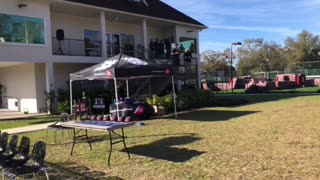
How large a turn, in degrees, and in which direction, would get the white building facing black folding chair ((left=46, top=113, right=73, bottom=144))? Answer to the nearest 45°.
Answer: approximately 45° to its right

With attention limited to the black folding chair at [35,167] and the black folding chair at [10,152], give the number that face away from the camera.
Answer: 0

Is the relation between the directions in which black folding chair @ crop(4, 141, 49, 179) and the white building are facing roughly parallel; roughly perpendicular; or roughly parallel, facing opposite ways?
roughly perpendicular

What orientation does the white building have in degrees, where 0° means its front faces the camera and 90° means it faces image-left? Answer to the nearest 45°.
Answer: approximately 315°

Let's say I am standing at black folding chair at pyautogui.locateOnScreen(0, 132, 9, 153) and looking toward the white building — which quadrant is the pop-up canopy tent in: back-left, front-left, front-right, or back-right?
front-right

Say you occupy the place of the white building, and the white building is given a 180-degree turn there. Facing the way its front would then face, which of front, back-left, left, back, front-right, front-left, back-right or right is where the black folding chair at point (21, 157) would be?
back-left
